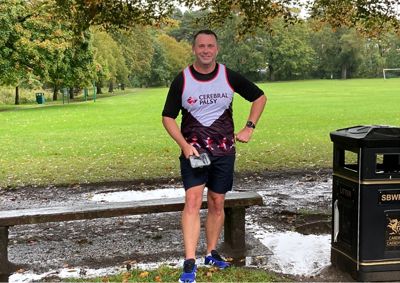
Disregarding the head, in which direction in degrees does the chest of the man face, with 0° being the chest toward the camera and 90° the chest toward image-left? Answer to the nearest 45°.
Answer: approximately 0°

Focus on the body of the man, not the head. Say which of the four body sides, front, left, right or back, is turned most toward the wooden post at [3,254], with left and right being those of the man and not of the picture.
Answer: right

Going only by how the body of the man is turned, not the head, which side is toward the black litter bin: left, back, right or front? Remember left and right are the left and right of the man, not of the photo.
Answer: left

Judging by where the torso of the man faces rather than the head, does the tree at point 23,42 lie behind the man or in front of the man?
behind
